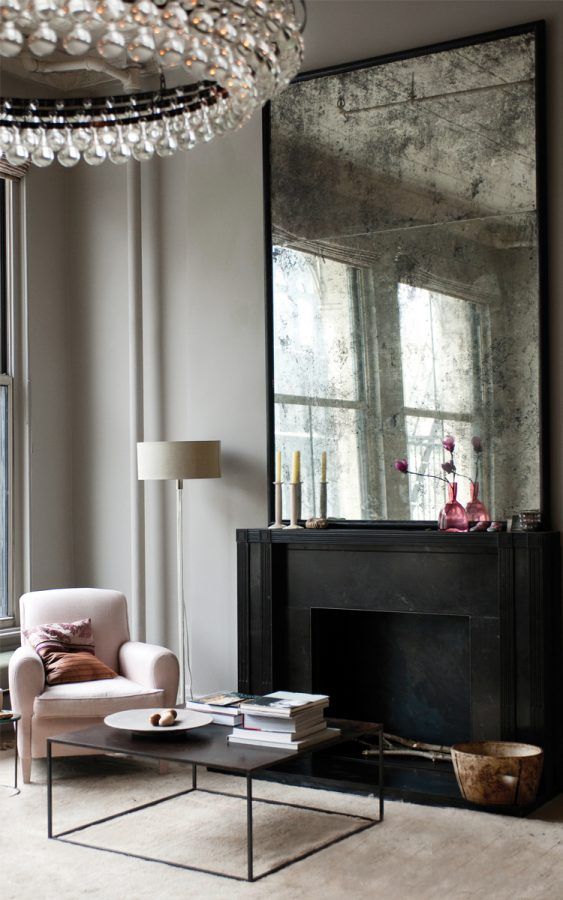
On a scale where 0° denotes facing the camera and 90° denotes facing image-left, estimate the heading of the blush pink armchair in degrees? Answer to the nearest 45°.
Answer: approximately 315°

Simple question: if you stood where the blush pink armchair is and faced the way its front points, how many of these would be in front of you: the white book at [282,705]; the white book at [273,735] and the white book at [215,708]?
3

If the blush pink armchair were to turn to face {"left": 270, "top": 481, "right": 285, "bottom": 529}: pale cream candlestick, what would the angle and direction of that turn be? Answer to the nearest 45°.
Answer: approximately 45° to its left

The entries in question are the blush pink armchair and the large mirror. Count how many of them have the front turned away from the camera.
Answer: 0

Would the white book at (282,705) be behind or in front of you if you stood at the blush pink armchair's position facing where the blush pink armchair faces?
in front

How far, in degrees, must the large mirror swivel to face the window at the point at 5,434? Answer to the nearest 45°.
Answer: approximately 45° to its right

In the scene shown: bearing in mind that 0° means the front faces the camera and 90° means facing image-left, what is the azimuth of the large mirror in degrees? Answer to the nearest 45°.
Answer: approximately 45°
